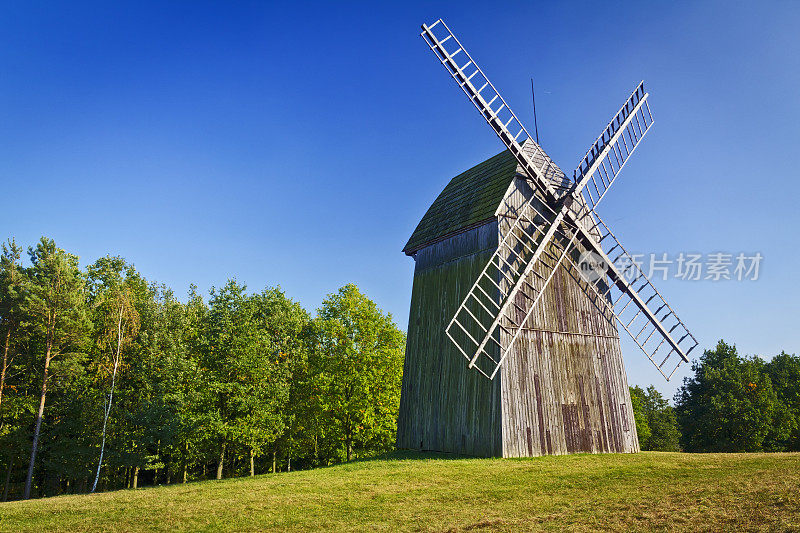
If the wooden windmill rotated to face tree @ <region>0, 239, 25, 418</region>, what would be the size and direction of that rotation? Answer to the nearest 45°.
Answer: approximately 135° to its right

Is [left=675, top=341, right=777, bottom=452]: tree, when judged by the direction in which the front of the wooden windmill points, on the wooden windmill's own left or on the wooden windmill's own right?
on the wooden windmill's own left

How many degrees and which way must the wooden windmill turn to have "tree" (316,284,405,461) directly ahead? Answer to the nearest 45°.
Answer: approximately 180°

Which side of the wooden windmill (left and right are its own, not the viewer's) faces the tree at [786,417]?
left

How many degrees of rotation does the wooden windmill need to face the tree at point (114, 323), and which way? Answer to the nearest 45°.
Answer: approximately 135° to its right

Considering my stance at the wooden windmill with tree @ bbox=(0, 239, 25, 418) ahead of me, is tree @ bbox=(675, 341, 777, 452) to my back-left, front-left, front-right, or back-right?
back-right

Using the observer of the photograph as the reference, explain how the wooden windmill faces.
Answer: facing the viewer and to the right of the viewer

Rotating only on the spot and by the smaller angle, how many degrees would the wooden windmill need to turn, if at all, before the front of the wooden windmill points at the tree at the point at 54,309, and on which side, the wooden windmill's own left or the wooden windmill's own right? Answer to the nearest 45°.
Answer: approximately 135° to the wooden windmill's own right
